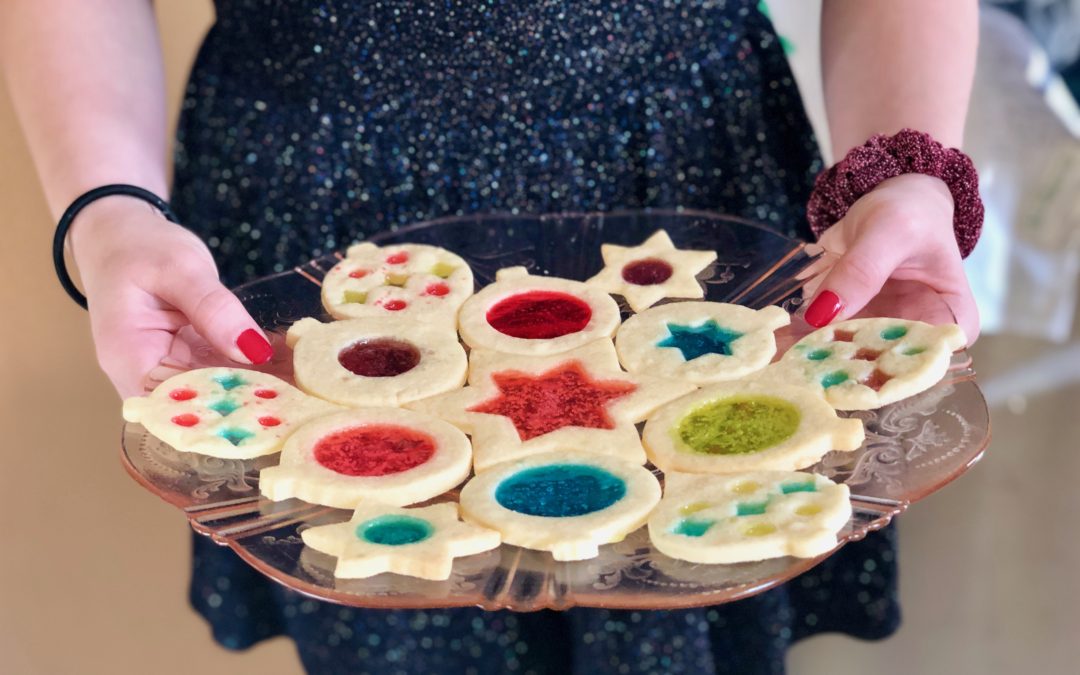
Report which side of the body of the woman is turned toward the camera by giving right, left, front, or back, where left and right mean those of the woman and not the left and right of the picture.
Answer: front

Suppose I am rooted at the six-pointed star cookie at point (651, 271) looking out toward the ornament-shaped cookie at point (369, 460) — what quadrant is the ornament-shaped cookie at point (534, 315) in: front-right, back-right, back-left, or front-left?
front-right

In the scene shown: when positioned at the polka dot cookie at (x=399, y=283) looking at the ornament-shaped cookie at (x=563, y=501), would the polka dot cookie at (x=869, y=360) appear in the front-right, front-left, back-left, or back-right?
front-left
